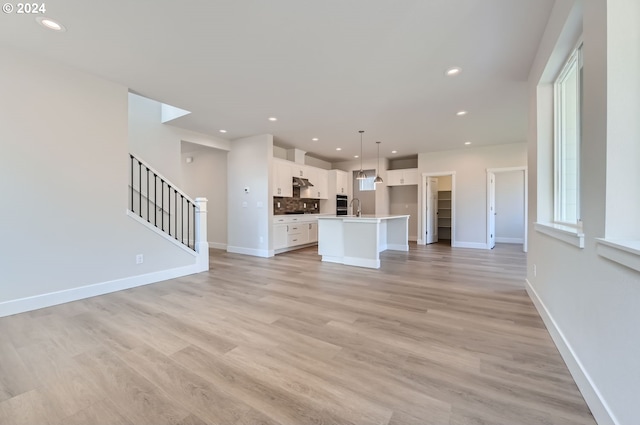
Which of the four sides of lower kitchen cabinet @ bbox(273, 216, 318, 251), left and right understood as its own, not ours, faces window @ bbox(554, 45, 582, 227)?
front

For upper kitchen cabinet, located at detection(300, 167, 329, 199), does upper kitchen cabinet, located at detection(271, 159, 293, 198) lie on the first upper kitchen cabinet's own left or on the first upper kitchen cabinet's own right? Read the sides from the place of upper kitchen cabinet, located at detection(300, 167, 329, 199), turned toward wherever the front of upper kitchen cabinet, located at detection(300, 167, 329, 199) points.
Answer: on the first upper kitchen cabinet's own right

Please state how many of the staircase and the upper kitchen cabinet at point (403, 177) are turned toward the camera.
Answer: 1

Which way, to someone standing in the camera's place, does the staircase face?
facing away from the viewer and to the right of the viewer

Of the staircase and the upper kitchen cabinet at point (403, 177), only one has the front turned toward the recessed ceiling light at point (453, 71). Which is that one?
the upper kitchen cabinet

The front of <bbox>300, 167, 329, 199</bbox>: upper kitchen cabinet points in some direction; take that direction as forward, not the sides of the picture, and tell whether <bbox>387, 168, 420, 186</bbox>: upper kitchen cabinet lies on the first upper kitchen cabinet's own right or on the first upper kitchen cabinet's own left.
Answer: on the first upper kitchen cabinet's own left

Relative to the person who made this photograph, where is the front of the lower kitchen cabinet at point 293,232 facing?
facing the viewer and to the right of the viewer

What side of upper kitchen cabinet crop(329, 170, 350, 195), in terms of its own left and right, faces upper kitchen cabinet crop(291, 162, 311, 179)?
right

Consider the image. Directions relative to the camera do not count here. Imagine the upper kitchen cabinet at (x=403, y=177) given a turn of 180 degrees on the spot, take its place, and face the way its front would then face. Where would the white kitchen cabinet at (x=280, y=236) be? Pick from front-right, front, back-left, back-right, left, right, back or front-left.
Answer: back-left

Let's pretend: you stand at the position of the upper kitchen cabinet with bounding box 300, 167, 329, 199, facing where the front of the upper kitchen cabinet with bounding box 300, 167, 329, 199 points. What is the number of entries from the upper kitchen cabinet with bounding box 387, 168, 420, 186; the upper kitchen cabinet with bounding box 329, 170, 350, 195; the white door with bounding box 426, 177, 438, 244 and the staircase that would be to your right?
1
